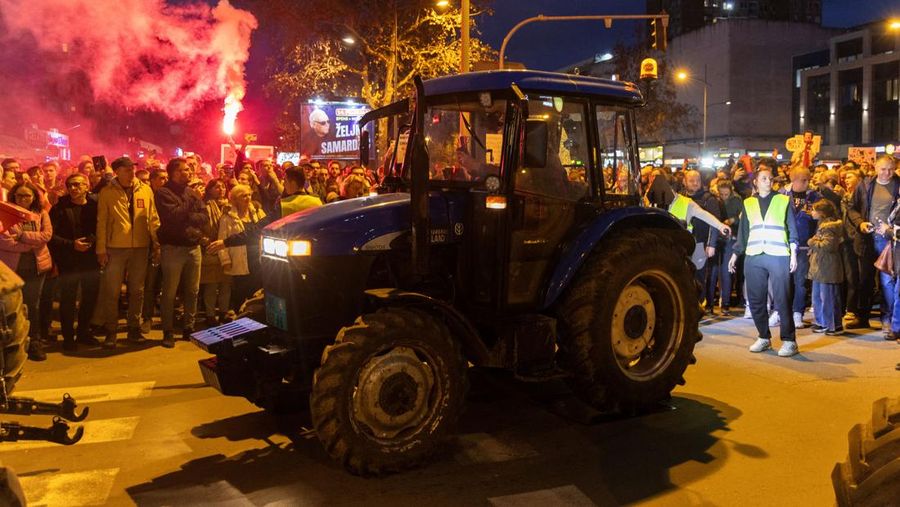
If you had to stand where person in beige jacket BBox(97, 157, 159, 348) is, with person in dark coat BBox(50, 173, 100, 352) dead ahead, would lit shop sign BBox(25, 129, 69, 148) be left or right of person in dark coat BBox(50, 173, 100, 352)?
right

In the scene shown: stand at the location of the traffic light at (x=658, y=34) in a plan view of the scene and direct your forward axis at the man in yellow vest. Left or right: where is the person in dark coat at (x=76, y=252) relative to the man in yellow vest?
right

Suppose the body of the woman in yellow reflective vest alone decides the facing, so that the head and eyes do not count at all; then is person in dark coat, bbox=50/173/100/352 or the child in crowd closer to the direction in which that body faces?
the person in dark coat

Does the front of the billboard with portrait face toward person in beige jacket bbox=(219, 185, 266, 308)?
yes

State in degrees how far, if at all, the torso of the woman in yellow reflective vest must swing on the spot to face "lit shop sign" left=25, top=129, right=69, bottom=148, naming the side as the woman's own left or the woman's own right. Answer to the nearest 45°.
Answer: approximately 135° to the woman's own right

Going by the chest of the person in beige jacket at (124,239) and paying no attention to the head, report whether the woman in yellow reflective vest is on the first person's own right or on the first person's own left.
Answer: on the first person's own left

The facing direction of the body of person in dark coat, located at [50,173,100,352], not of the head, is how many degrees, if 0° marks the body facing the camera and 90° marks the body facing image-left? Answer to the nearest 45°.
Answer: approximately 315°

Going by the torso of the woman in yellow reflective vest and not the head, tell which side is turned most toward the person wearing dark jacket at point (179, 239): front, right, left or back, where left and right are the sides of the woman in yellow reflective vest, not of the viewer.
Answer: right
